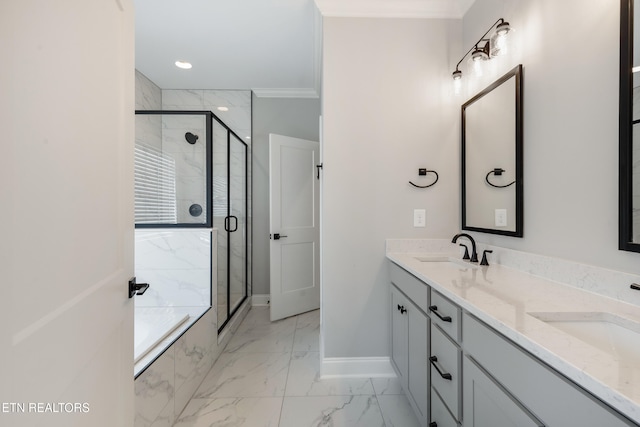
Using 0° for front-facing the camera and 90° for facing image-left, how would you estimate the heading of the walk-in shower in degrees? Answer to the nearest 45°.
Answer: approximately 270°

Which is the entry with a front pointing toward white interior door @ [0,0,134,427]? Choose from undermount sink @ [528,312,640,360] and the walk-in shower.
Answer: the undermount sink

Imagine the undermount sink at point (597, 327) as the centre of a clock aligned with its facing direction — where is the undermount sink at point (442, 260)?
the undermount sink at point (442, 260) is roughly at 3 o'clock from the undermount sink at point (597, 327).

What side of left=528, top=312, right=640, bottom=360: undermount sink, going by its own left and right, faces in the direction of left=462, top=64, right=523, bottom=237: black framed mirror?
right
